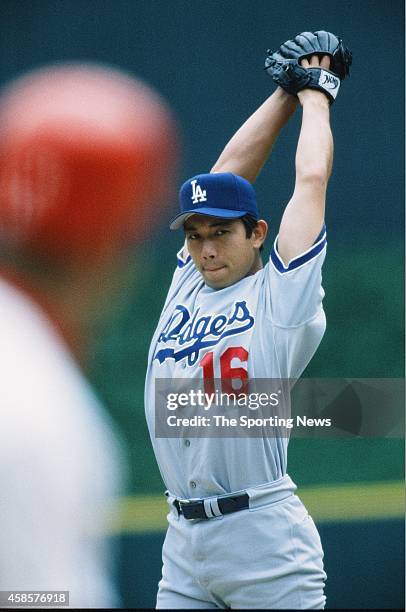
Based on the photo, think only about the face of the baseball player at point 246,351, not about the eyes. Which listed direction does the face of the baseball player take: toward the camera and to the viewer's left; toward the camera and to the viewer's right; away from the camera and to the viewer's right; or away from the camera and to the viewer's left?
toward the camera and to the viewer's left

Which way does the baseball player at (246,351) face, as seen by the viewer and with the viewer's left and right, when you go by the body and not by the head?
facing the viewer and to the left of the viewer
